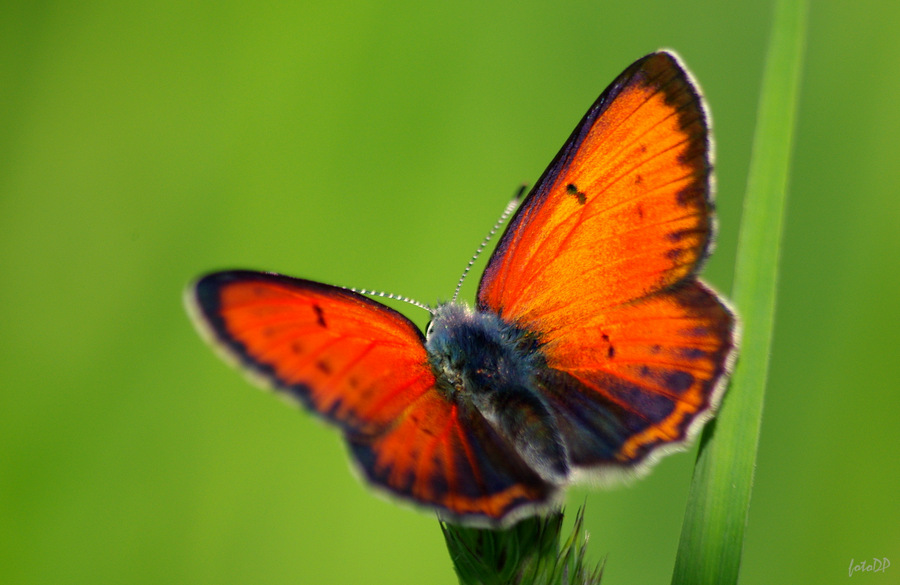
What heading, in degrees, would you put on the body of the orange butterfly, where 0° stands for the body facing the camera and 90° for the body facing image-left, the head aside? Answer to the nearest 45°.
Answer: approximately 135°
